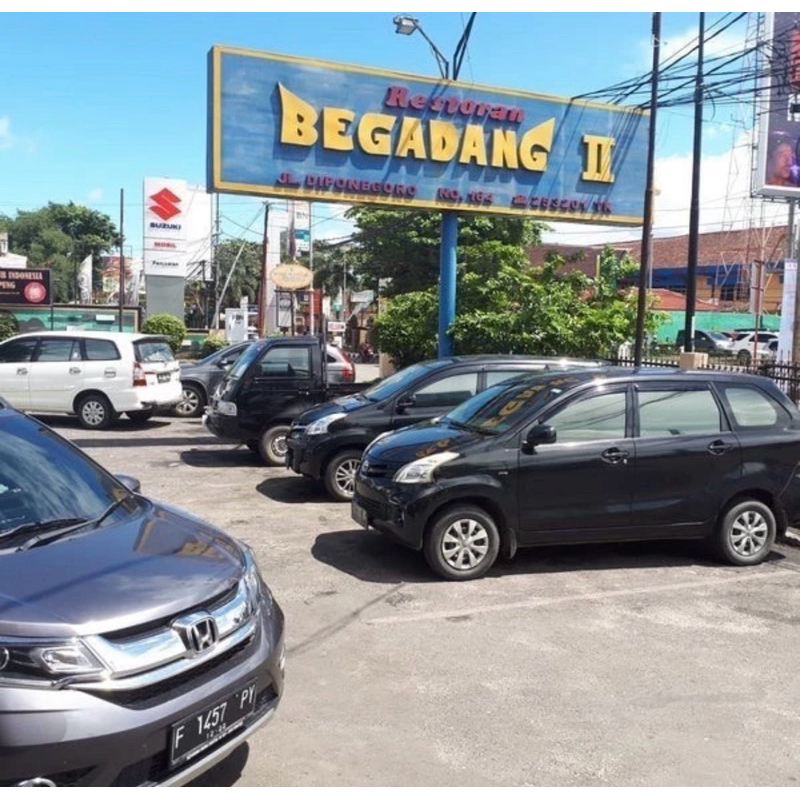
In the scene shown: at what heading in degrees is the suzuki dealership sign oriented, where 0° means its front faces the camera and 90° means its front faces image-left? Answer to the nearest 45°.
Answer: approximately 0°

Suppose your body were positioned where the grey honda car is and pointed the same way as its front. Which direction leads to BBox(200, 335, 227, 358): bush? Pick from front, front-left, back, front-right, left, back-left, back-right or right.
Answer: back-left

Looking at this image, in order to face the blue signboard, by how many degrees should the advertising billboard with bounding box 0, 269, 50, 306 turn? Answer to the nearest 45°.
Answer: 0° — it already faces it

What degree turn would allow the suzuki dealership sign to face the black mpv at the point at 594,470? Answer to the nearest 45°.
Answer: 0° — it already faces it

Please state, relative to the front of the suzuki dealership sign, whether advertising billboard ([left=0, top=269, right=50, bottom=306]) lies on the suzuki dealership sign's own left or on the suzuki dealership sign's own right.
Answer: on the suzuki dealership sign's own right

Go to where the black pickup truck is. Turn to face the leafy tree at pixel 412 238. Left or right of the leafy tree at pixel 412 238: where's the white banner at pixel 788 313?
right

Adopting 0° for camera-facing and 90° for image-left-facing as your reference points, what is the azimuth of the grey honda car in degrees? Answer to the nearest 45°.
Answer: approximately 315°

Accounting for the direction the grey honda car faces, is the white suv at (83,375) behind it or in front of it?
behind

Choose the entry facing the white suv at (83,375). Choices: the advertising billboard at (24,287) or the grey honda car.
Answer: the advertising billboard

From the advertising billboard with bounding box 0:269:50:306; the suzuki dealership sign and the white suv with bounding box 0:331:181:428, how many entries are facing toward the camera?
2

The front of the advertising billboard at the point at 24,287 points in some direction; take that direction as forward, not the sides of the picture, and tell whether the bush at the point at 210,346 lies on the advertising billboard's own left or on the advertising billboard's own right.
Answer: on the advertising billboard's own left

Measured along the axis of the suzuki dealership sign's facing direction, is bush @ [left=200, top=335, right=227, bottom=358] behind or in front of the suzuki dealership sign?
in front

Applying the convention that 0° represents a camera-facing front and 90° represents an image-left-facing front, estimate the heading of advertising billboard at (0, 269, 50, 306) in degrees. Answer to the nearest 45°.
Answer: approximately 0°

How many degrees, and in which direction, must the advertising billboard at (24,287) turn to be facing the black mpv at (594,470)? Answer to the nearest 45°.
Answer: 0° — it already faces it
